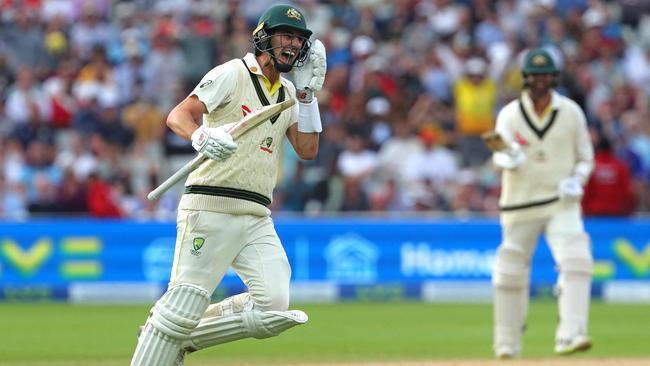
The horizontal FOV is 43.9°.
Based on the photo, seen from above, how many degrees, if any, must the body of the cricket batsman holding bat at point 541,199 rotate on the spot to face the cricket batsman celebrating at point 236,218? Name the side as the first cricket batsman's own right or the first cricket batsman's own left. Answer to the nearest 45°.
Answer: approximately 45° to the first cricket batsman's own right

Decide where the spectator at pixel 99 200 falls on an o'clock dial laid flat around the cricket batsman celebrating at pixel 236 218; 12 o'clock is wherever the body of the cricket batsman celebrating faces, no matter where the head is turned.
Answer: The spectator is roughly at 7 o'clock from the cricket batsman celebrating.

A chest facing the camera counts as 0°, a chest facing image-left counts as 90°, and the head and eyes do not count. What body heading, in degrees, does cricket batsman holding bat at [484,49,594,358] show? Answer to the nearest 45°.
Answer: approximately 0°

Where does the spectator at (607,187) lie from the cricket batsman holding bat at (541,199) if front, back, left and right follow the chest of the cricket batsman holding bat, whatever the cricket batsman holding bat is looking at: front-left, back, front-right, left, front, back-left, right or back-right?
back

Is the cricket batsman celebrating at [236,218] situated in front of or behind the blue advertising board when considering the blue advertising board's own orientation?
in front

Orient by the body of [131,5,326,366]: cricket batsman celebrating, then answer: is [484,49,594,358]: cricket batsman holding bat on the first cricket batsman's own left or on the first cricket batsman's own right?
on the first cricket batsman's own left

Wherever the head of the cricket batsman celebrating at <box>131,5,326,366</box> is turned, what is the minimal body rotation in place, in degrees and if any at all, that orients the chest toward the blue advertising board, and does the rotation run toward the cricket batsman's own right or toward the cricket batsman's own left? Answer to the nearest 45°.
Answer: approximately 135° to the cricket batsman's own left

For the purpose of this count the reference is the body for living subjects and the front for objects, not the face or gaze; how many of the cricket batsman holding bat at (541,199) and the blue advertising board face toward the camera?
2

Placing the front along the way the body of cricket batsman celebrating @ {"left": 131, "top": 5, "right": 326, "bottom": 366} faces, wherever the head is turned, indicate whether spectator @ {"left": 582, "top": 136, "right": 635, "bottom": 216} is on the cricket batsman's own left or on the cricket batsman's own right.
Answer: on the cricket batsman's own left

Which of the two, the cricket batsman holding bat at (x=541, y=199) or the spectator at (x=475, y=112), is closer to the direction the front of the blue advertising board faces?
the cricket batsman holding bat

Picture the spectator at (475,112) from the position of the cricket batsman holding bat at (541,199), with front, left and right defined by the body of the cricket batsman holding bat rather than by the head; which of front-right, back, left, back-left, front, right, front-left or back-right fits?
back
